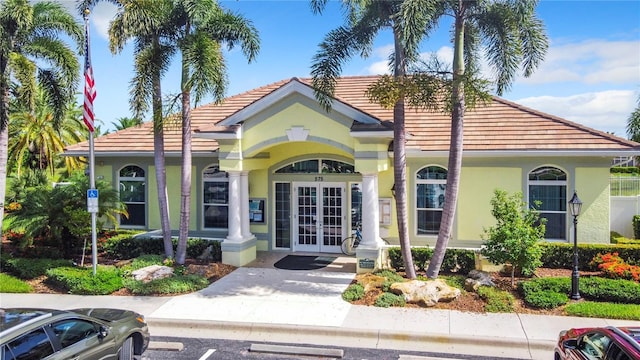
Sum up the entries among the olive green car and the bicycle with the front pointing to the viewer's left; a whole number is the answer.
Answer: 1

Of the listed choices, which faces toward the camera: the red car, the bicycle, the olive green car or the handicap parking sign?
the handicap parking sign

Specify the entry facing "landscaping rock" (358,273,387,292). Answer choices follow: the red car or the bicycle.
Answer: the red car

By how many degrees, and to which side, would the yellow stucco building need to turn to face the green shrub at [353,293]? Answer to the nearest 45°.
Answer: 0° — it already faces it

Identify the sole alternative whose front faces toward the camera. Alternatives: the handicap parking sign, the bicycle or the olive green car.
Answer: the handicap parking sign

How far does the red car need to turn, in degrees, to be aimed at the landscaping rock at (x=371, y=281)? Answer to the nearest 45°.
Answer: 0° — it already faces it

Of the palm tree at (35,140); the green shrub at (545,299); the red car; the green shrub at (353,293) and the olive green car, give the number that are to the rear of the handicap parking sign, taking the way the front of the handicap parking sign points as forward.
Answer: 1

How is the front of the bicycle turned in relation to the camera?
facing to the left of the viewer

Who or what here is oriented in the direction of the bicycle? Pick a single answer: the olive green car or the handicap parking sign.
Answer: the olive green car

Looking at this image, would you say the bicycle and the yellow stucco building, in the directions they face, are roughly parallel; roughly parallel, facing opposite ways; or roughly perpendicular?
roughly perpendicular

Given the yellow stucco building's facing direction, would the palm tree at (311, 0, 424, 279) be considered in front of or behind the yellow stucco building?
in front

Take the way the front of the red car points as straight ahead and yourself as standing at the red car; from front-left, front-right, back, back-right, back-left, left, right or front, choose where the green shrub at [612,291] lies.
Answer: front-right

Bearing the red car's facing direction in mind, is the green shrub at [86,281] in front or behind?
in front

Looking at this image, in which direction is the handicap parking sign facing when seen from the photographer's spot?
facing the viewer

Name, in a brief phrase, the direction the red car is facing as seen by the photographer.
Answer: facing away from the viewer and to the left of the viewer

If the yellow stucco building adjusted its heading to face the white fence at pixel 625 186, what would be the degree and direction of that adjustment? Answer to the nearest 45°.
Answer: approximately 135° to its left
